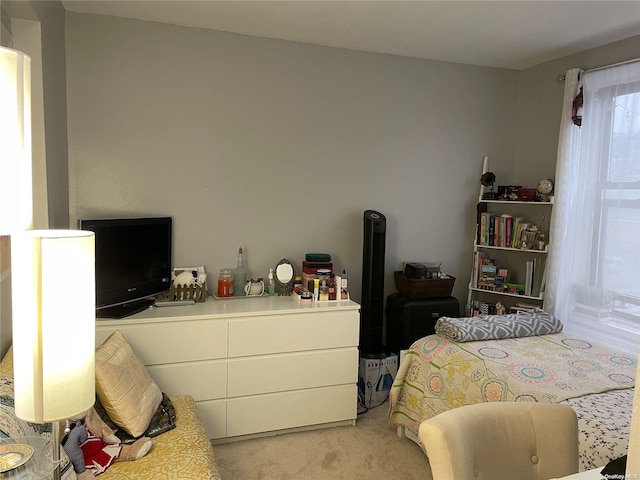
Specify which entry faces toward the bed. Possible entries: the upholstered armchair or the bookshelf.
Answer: the bookshelf

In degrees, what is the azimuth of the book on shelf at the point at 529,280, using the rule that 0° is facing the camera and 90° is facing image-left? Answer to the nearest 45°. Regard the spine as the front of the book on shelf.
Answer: approximately 0°

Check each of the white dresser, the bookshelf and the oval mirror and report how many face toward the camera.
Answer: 3

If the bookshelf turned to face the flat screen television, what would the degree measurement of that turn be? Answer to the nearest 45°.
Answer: approximately 45° to its right

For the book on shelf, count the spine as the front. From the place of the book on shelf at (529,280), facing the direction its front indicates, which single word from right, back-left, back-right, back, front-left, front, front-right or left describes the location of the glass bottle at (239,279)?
front-right

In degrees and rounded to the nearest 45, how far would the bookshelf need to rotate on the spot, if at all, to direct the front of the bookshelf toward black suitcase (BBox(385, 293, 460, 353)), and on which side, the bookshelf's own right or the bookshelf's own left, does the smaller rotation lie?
approximately 45° to the bookshelf's own right

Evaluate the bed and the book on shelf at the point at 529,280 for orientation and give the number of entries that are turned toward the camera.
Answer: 2

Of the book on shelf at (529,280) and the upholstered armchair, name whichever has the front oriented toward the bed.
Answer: the book on shelf

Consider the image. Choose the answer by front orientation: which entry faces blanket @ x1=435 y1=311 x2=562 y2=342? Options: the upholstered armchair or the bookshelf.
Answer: the bookshelf

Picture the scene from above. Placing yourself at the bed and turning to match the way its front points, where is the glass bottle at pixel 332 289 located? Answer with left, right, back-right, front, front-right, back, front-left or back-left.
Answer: right
